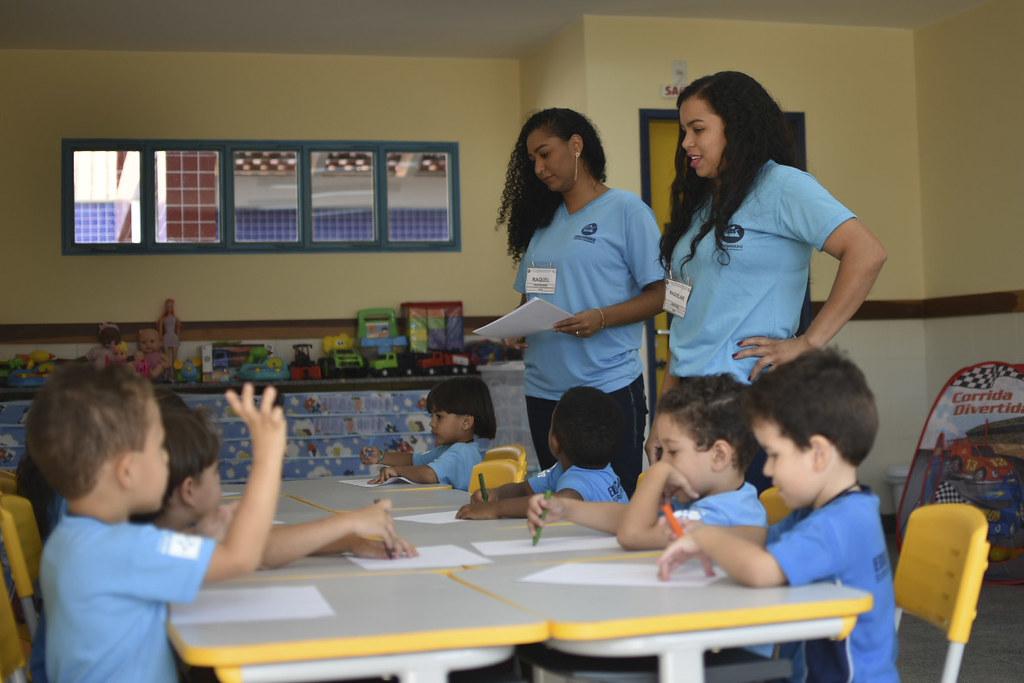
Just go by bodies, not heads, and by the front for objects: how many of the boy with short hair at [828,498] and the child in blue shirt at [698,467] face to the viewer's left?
2

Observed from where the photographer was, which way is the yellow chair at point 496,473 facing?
facing away from the viewer and to the left of the viewer

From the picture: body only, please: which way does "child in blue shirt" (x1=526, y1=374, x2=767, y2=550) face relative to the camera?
to the viewer's left

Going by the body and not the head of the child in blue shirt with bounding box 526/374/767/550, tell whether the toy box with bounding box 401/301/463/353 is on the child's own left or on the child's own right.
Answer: on the child's own right

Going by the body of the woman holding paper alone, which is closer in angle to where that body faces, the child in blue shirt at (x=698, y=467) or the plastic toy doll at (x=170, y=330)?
the child in blue shirt

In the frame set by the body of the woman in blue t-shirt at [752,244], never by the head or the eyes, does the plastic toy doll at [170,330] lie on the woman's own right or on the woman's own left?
on the woman's own right

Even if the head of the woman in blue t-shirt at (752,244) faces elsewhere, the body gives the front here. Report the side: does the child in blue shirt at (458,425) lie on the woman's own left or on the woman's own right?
on the woman's own right
